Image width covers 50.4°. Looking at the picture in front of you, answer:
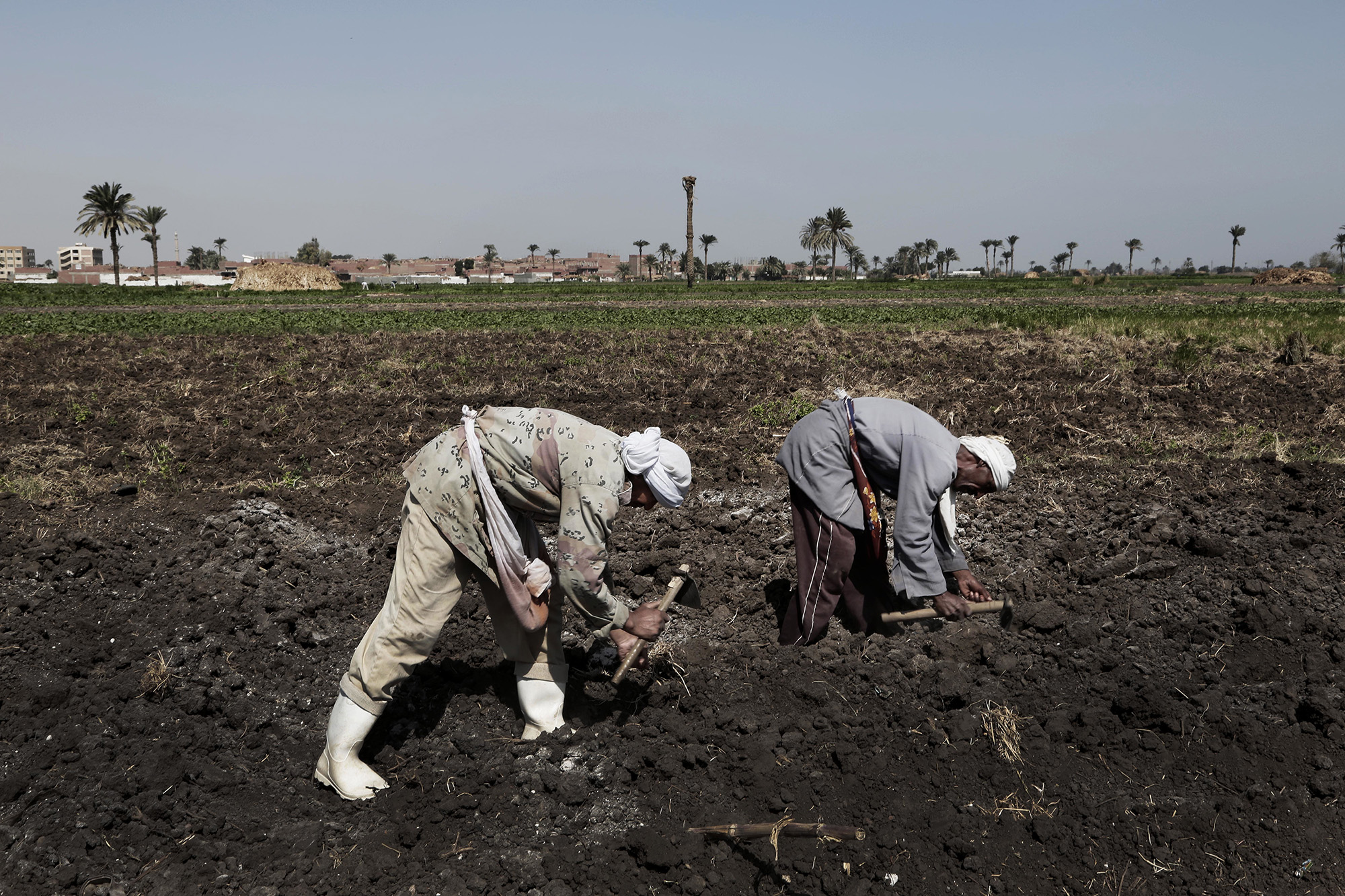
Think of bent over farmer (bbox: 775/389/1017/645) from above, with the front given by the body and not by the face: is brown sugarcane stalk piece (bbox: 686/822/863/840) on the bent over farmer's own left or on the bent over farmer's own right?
on the bent over farmer's own right

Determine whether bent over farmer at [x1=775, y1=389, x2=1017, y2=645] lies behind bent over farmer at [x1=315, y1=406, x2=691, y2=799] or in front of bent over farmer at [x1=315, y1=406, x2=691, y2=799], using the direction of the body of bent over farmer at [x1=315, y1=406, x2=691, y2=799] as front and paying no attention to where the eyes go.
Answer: in front

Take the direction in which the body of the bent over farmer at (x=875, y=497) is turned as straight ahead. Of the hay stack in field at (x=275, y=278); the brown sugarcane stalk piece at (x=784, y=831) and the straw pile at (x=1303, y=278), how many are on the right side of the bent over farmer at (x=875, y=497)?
1

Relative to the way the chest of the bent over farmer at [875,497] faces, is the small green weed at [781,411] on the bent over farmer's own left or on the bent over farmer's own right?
on the bent over farmer's own left

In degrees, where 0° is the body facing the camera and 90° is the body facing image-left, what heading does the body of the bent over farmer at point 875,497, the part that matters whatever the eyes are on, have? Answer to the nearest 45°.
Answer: approximately 270°

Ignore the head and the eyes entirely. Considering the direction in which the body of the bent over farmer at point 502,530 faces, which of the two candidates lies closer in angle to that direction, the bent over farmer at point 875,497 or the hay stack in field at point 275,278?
the bent over farmer

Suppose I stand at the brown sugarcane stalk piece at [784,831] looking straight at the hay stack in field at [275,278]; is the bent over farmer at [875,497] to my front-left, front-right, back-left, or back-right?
front-right

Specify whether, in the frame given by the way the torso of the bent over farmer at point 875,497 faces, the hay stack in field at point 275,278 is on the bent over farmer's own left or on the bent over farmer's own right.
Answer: on the bent over farmer's own left

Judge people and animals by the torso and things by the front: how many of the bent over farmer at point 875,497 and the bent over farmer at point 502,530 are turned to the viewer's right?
2

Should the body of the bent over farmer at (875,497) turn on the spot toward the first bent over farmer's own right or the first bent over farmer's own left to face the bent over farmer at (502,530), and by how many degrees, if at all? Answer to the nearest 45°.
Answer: approximately 135° to the first bent over farmer's own right

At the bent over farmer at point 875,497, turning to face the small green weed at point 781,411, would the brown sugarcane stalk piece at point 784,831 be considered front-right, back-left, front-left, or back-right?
back-left

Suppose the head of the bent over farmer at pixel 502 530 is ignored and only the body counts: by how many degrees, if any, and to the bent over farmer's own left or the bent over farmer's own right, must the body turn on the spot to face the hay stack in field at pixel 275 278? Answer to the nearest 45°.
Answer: approximately 90° to the bent over farmer's own left

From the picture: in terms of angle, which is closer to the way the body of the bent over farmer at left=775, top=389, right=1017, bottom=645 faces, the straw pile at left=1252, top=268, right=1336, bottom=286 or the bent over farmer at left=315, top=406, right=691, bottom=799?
the straw pile

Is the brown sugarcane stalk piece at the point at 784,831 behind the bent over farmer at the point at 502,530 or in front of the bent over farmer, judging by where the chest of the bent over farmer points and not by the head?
in front

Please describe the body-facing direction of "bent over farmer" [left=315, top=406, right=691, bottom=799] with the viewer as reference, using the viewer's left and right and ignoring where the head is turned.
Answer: facing to the right of the viewer
